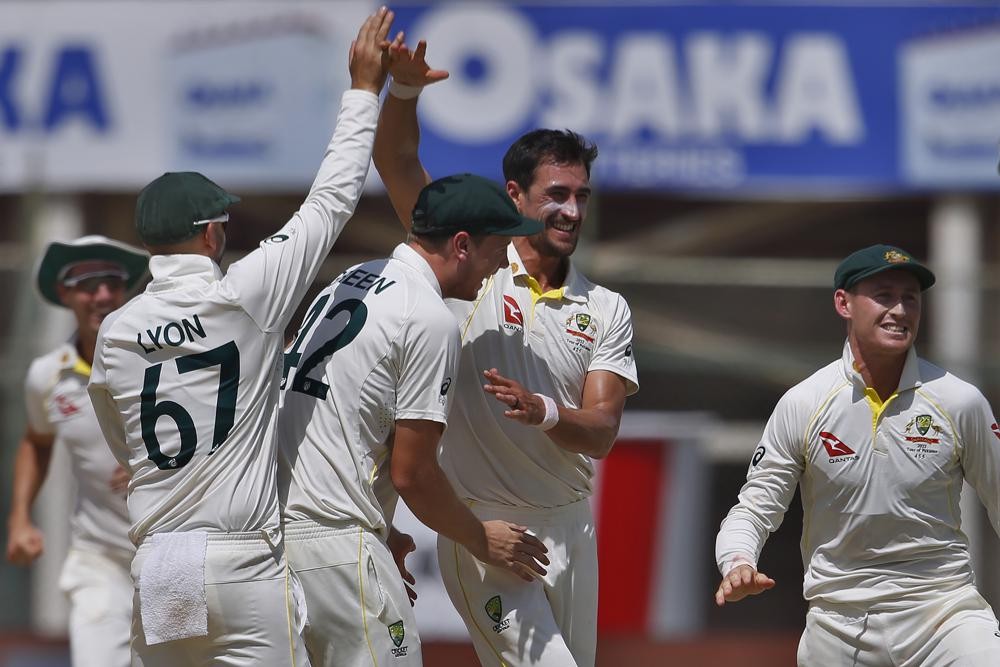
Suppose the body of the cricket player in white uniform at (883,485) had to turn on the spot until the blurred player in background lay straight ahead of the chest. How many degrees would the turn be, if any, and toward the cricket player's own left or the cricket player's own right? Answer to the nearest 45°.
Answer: approximately 90° to the cricket player's own right

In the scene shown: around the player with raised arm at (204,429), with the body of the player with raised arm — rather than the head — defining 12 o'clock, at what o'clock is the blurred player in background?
The blurred player in background is roughly at 10 o'clock from the player with raised arm.

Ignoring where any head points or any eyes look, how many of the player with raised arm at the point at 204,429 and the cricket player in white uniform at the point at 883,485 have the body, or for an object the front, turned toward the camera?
1

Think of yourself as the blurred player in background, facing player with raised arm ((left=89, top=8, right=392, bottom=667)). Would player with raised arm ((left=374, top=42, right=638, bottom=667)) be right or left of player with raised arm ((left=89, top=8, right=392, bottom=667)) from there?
left

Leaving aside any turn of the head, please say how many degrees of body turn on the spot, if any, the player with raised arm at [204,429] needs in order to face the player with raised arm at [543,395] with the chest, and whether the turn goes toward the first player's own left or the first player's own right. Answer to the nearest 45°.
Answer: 0° — they already face them

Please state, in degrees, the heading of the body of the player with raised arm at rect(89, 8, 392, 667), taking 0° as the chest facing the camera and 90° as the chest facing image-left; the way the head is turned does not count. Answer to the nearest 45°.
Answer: approximately 225°

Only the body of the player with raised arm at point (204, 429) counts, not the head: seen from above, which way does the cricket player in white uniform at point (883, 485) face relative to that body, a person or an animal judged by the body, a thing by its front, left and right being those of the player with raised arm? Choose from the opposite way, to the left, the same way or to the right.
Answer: the opposite way

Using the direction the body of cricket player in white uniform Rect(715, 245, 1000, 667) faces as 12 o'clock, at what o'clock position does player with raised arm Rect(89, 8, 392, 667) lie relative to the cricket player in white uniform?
The player with raised arm is roughly at 2 o'clock from the cricket player in white uniform.

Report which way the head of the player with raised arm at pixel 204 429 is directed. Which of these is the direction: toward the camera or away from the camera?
away from the camera

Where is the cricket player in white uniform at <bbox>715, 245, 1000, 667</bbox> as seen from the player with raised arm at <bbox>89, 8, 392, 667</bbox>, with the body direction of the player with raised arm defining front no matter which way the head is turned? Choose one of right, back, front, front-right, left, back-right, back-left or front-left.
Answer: front-right
